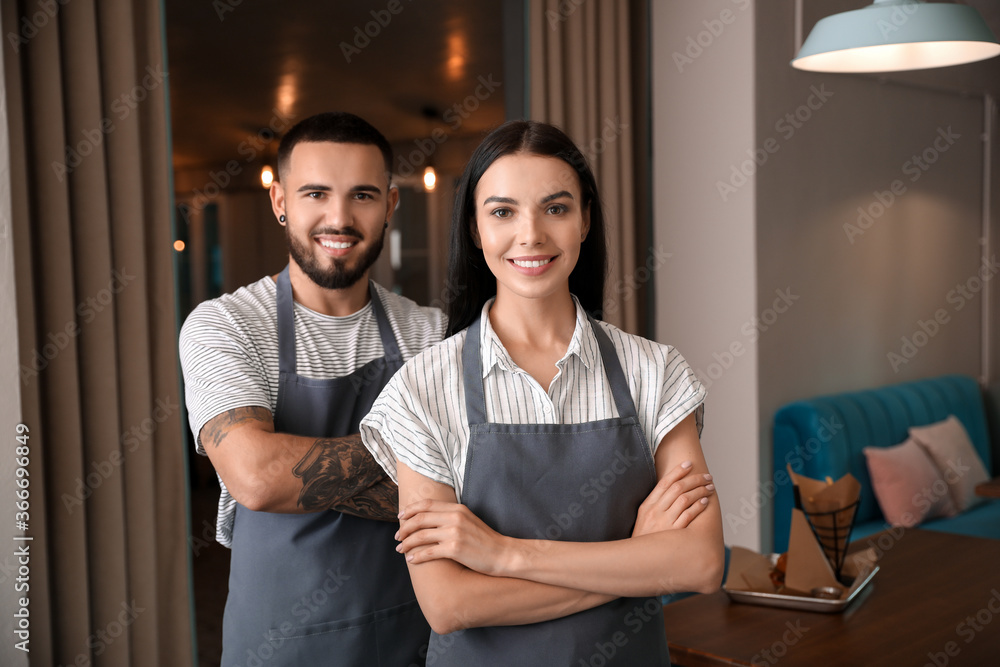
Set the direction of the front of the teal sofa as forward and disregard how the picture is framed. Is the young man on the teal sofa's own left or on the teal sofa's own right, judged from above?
on the teal sofa's own right

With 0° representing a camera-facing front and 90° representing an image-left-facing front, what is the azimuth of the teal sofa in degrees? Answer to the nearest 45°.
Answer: approximately 315°

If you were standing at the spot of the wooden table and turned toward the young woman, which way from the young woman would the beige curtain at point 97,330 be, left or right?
right

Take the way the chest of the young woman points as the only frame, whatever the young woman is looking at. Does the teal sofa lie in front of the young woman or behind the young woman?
behind

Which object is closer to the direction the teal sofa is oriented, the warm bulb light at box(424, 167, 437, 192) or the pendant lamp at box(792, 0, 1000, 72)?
the pendant lamp

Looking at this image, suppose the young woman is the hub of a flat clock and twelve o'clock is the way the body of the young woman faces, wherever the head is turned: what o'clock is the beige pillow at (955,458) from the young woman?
The beige pillow is roughly at 7 o'clock from the young woman.

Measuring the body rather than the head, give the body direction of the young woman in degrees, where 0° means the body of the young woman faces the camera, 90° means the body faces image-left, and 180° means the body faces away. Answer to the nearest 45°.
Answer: approximately 0°

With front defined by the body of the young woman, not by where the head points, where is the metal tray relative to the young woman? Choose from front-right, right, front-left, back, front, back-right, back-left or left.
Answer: back-left

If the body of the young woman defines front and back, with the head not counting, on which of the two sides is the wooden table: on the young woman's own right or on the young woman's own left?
on the young woman's own left
